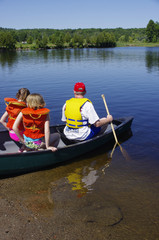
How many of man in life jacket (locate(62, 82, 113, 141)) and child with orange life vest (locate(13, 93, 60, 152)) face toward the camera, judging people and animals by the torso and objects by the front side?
0

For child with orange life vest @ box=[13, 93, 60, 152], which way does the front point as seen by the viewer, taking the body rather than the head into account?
away from the camera

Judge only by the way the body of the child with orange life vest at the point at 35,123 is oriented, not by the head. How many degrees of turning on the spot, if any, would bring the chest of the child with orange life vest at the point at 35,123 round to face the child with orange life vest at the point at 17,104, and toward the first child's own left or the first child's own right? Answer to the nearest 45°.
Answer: approximately 45° to the first child's own left
